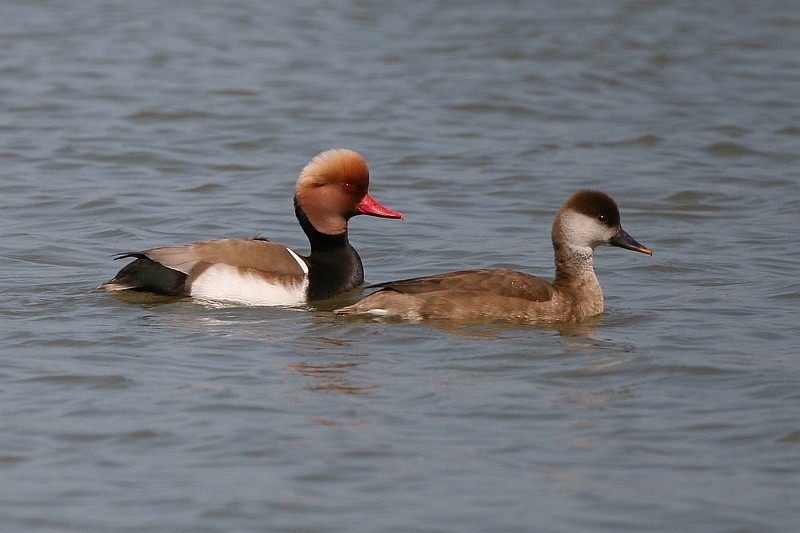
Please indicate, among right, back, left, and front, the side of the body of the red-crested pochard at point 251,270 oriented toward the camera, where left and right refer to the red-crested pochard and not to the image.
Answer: right

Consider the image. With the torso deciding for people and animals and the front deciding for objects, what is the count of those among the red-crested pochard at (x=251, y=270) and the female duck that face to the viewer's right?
2

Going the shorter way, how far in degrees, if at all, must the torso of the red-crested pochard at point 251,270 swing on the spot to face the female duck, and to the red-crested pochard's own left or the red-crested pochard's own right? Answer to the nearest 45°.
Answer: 0° — it already faces it

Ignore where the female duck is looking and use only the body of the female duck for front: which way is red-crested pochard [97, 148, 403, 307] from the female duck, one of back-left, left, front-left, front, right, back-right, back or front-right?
back

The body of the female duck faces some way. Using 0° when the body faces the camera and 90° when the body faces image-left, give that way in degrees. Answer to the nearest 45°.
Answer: approximately 270°
